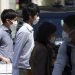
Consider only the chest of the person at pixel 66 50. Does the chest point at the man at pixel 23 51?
no

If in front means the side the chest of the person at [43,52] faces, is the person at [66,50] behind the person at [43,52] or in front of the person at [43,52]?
in front
